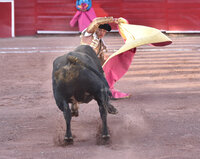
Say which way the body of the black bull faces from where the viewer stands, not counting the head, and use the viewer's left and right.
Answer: facing away from the viewer
